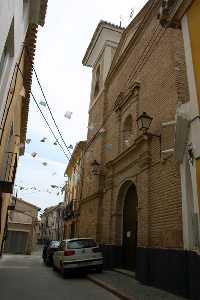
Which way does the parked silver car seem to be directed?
away from the camera

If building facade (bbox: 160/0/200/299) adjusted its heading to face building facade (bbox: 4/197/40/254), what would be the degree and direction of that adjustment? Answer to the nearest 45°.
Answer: approximately 45° to its right

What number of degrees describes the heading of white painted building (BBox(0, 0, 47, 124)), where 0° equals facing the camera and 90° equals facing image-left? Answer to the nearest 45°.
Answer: approximately 270°

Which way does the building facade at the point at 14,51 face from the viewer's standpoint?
to the viewer's right

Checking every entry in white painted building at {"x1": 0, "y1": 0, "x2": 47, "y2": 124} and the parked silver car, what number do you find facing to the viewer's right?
1

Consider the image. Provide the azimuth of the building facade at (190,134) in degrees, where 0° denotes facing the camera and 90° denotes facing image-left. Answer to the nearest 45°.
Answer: approximately 90°

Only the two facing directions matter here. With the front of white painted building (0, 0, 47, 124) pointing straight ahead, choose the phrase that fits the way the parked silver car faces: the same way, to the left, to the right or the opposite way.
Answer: to the left

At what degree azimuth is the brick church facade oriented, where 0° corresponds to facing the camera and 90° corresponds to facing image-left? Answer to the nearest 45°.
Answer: approximately 45°

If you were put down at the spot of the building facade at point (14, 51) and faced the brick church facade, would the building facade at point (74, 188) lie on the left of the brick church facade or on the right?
left

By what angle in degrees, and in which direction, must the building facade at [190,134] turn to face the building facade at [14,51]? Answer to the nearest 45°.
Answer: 0° — it already faces it

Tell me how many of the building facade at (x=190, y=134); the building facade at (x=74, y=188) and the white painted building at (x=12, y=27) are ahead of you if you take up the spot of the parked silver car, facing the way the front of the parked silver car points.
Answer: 1

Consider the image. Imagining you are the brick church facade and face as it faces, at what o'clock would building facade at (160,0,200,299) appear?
The building facade is roughly at 10 o'clock from the brick church facade.

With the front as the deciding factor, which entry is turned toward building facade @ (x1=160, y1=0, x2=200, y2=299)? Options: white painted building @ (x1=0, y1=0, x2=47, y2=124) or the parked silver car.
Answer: the white painted building
